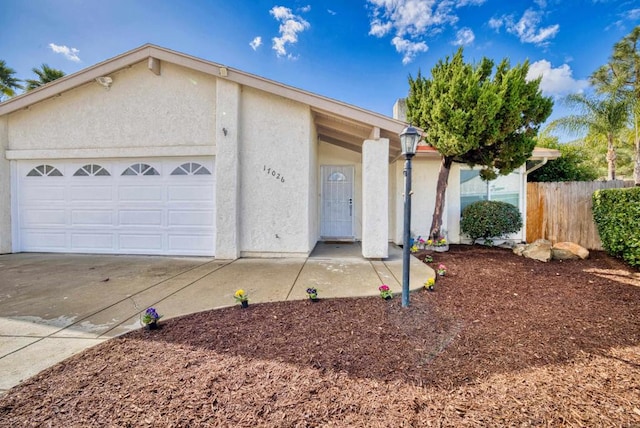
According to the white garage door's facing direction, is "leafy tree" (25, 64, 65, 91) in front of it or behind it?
behind

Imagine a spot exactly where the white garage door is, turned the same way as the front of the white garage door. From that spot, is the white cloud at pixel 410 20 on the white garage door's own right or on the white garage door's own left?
on the white garage door's own left

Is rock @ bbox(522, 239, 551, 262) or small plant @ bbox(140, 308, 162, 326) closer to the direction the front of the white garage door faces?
the small plant

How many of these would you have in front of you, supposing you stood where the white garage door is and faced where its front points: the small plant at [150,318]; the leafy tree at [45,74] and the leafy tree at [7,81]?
1

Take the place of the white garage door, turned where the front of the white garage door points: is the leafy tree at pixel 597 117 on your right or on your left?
on your left

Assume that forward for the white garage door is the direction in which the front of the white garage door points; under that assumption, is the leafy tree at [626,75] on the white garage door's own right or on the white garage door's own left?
on the white garage door's own left

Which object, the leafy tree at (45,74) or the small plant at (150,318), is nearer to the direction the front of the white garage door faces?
the small plant

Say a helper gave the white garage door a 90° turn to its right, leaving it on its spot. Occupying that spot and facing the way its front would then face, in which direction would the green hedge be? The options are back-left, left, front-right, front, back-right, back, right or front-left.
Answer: back-left

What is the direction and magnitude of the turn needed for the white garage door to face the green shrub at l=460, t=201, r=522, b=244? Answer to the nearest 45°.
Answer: approximately 45° to its left

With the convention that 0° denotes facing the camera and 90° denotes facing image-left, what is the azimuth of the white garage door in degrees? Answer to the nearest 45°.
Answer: approximately 0°

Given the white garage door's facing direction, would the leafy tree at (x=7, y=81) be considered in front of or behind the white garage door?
behind

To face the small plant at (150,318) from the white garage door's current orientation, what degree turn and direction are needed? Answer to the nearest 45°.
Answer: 0° — it already faces it

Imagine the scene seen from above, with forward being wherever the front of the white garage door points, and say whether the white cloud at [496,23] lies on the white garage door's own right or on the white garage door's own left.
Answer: on the white garage door's own left
